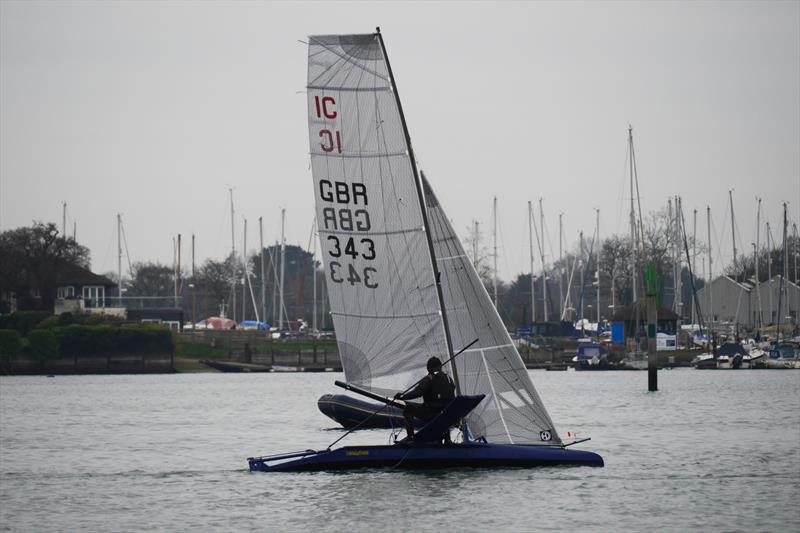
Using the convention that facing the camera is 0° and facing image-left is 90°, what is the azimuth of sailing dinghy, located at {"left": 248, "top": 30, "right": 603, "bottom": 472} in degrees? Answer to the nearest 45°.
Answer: approximately 270°
